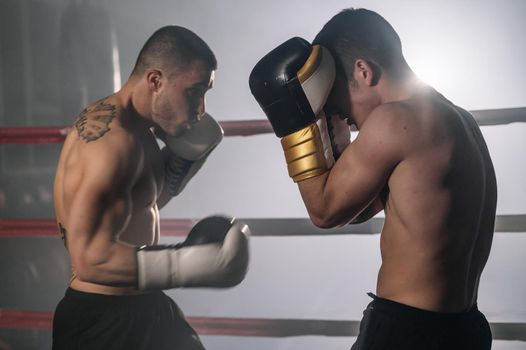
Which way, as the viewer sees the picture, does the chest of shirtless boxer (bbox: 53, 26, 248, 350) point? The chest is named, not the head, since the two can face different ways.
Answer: to the viewer's right

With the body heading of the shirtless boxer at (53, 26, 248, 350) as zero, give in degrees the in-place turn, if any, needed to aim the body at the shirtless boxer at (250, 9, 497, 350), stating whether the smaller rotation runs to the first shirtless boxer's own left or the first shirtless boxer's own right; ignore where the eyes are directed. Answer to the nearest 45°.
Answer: approximately 45° to the first shirtless boxer's own right

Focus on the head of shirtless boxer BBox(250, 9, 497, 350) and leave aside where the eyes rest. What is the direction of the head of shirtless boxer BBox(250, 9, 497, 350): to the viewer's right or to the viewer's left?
to the viewer's left

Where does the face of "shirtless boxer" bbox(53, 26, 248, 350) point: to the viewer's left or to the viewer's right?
to the viewer's right
